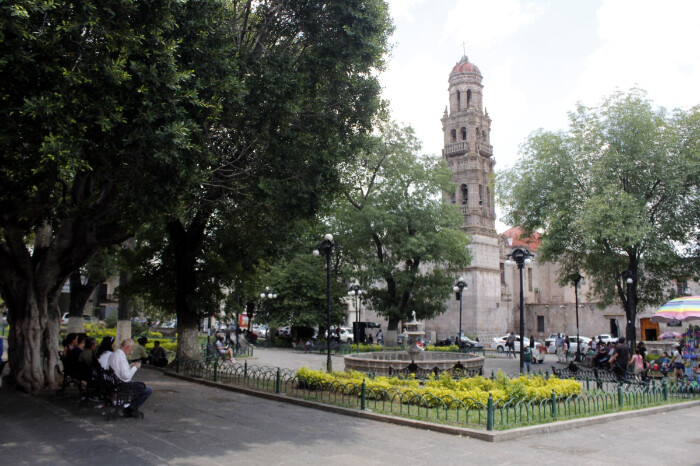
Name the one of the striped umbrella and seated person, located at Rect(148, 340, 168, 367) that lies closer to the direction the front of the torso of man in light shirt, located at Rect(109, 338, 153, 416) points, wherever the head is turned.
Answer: the striped umbrella

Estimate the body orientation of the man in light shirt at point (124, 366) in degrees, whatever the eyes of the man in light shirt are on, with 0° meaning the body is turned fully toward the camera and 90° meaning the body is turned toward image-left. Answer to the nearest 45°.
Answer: approximately 270°

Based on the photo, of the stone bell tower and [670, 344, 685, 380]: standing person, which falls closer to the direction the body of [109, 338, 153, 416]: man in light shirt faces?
the standing person

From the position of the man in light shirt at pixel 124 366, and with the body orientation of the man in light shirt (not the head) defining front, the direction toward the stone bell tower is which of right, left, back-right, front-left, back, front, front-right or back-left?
front-left

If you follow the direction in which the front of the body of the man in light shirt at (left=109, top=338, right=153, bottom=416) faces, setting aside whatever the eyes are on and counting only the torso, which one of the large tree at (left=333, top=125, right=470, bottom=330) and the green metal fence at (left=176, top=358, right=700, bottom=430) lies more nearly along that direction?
the green metal fence

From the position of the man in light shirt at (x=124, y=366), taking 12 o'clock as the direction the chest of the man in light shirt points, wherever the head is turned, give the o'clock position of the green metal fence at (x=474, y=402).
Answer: The green metal fence is roughly at 12 o'clock from the man in light shirt.

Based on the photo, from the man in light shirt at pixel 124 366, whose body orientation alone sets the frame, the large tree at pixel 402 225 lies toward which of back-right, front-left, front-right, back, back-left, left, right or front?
front-left

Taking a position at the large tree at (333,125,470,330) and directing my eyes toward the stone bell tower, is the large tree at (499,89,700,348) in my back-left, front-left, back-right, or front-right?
back-right
